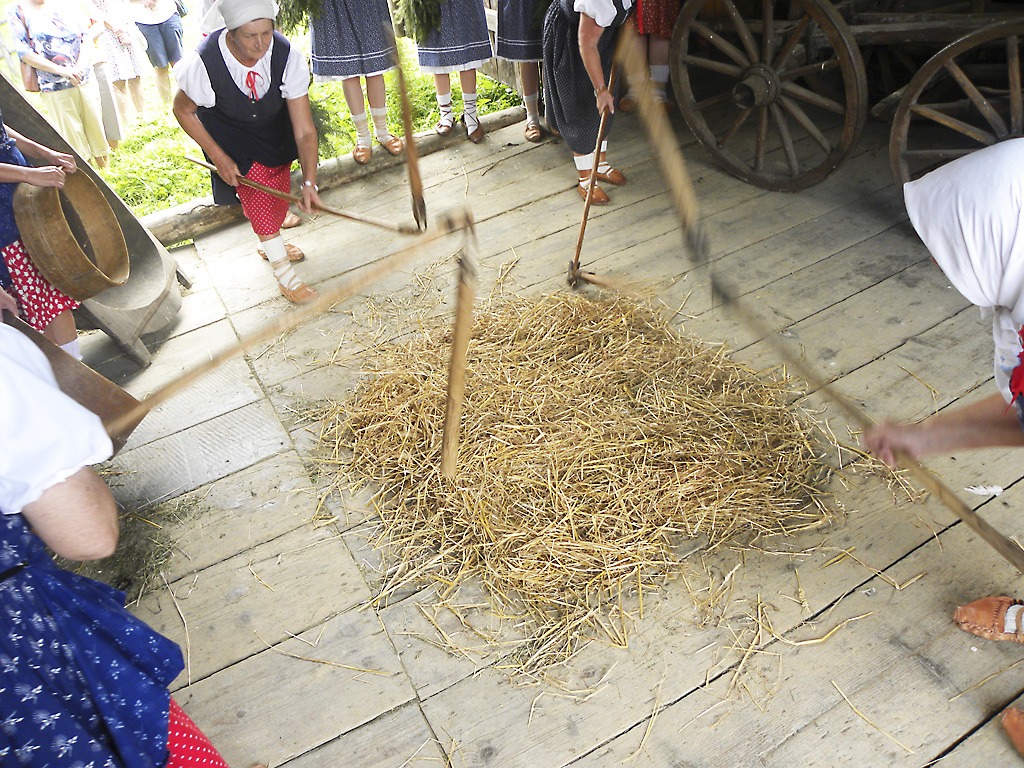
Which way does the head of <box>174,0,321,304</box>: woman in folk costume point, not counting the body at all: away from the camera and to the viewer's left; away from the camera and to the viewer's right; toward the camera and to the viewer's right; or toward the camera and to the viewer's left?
toward the camera and to the viewer's right

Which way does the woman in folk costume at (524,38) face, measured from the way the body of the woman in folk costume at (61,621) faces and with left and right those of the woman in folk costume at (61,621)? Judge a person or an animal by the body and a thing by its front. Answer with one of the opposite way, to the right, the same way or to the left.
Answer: the opposite way

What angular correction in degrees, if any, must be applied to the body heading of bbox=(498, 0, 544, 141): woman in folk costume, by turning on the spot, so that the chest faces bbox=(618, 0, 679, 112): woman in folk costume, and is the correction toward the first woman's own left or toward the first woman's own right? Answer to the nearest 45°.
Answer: approximately 90° to the first woman's own left

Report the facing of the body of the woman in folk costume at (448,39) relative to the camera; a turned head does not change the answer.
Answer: toward the camera

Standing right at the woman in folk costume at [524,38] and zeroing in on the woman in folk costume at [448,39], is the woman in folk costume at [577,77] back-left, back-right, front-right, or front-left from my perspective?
back-left

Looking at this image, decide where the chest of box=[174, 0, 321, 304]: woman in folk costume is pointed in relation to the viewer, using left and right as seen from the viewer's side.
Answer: facing the viewer and to the right of the viewer

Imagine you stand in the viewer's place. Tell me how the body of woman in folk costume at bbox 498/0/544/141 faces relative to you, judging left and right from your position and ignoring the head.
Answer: facing the viewer

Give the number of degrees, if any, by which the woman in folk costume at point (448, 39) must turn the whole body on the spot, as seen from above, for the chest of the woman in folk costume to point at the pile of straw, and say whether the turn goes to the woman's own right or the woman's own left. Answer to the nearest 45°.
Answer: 0° — they already face it

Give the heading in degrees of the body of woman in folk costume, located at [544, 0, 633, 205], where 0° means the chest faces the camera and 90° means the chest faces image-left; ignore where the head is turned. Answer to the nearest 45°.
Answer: approximately 315°

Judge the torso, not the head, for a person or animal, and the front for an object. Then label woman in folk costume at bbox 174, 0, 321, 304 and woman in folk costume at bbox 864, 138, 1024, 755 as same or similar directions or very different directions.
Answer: very different directions

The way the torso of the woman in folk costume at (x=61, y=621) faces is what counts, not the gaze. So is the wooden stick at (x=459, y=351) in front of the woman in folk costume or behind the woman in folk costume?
in front

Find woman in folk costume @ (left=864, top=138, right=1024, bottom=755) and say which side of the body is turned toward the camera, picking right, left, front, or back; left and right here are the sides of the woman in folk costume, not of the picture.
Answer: left

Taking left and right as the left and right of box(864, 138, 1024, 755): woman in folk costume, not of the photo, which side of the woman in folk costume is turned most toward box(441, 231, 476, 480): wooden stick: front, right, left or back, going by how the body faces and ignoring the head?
front
